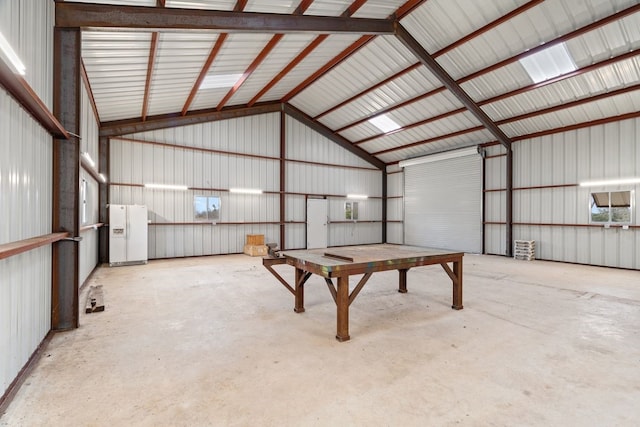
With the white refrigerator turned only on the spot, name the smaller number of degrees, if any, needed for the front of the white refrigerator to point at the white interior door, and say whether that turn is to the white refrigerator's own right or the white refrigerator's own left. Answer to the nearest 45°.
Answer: approximately 90° to the white refrigerator's own left

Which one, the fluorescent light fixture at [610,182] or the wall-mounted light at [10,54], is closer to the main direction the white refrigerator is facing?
the wall-mounted light

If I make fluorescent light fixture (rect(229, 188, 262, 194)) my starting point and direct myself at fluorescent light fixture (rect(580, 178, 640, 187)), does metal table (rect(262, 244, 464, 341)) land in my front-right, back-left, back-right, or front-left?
front-right

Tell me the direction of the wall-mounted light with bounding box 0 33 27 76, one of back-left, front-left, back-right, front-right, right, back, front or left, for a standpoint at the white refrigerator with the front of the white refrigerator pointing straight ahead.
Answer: front

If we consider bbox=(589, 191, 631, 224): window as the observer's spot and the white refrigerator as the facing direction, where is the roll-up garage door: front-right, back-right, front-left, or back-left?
front-right

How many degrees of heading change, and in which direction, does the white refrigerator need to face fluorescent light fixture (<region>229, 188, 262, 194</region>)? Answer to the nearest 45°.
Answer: approximately 90° to its left

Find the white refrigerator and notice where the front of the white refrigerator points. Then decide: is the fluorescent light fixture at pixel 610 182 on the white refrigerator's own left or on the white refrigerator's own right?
on the white refrigerator's own left

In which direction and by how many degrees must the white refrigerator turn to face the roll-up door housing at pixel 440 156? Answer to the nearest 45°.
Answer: approximately 90° to its left

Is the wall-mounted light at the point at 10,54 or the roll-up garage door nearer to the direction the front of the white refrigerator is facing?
the wall-mounted light

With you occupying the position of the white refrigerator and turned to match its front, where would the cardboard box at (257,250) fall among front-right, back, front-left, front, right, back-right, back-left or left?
left

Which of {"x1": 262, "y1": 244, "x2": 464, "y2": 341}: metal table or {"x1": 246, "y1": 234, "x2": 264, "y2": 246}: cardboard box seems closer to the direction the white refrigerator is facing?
the metal table

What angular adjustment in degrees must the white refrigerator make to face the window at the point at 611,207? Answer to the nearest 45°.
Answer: approximately 45° to its left

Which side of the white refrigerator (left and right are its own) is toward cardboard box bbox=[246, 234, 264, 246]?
left

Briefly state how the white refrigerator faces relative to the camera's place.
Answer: facing the viewer
